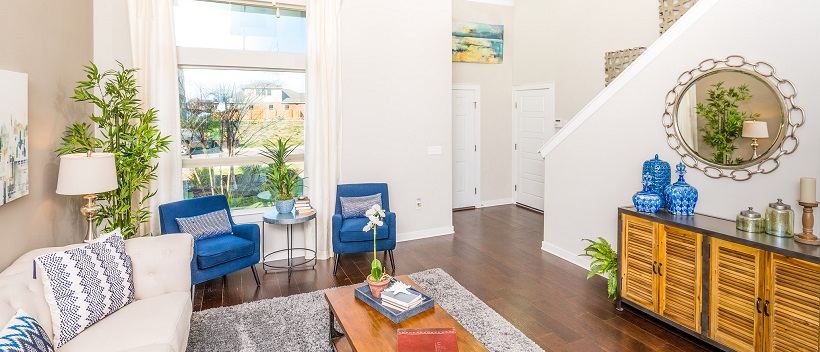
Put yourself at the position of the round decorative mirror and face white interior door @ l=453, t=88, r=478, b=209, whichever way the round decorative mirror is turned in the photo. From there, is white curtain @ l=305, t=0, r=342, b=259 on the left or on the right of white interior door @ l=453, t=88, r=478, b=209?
left

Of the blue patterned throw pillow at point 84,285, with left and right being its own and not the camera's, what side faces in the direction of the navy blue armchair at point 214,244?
left

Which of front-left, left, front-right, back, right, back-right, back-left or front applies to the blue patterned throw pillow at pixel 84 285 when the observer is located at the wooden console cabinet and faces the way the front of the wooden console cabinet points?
front

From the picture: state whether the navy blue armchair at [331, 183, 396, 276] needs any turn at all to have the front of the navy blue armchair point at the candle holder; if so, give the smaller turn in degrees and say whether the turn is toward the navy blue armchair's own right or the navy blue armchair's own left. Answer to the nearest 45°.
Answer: approximately 45° to the navy blue armchair's own left

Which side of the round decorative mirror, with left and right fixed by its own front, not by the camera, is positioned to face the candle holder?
left

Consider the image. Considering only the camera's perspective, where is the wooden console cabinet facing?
facing the viewer and to the left of the viewer

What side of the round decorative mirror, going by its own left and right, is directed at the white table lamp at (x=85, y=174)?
front

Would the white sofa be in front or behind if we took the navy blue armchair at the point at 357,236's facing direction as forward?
in front

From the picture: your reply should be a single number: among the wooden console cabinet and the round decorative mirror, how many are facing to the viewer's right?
0

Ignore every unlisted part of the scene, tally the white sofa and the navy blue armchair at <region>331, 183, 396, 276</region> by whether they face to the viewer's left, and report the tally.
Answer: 0

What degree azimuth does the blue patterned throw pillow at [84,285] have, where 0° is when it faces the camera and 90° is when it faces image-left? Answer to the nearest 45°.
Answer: approximately 315°

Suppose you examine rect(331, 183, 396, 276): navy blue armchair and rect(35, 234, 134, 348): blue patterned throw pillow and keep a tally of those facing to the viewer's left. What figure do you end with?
0

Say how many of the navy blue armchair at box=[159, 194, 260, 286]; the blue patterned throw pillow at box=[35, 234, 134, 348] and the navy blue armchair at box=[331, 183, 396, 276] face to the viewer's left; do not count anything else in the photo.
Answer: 0

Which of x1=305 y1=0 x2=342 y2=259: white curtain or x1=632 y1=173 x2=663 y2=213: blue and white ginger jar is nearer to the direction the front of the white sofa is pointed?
the blue and white ginger jar
